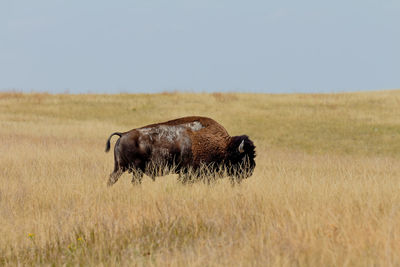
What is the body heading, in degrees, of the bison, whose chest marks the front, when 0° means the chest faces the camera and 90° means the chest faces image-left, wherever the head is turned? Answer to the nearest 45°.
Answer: approximately 270°
